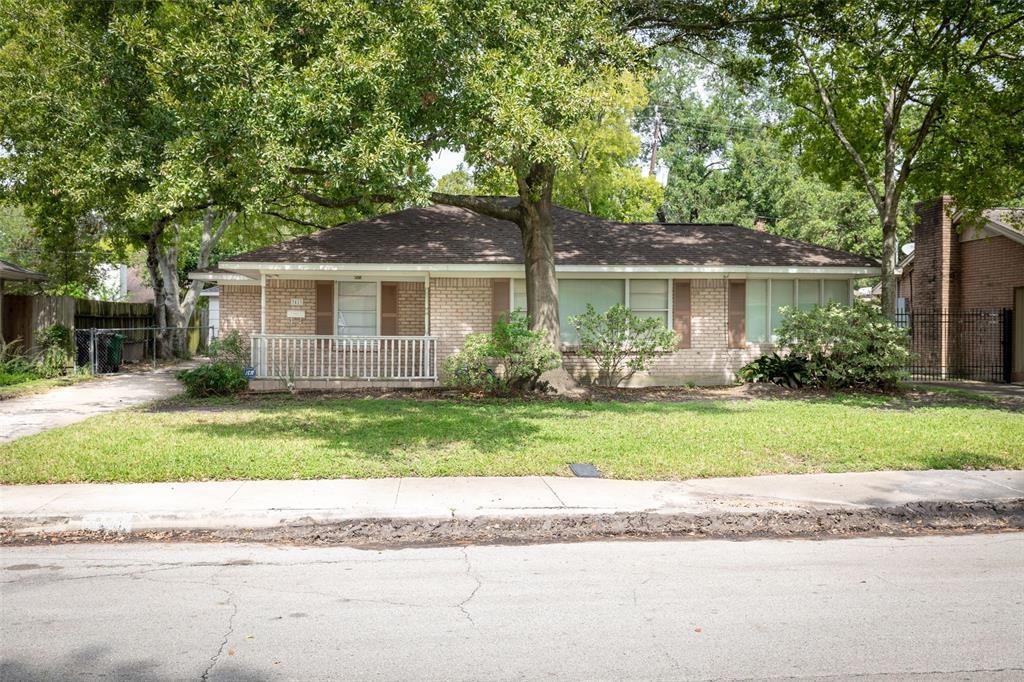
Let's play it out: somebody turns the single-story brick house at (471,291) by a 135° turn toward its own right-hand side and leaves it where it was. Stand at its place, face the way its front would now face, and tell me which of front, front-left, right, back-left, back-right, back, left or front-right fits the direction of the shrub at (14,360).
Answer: front-left

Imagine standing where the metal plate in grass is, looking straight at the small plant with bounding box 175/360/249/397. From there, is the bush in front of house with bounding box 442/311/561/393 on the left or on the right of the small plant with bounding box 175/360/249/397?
right

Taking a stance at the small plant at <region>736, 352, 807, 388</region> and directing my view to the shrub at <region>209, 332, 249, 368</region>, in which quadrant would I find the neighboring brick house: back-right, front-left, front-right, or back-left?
back-right

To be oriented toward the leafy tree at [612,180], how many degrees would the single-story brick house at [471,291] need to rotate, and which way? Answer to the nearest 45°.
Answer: approximately 180°

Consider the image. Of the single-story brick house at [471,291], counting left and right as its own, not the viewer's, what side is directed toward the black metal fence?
left

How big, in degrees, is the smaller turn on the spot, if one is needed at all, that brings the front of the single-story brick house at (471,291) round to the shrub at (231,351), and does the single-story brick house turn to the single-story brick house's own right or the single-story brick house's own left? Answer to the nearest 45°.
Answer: approximately 90° to the single-story brick house's own right

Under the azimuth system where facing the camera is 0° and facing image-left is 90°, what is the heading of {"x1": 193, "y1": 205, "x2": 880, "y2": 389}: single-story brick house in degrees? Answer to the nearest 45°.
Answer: approximately 0°

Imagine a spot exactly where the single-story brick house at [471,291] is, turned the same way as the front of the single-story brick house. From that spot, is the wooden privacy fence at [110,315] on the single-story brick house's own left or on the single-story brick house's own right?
on the single-story brick house's own right

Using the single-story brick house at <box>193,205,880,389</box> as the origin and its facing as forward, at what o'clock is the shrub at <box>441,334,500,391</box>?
The shrub is roughly at 12 o'clock from the single-story brick house.

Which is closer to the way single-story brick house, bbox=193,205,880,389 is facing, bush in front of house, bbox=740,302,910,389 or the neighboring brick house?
the bush in front of house

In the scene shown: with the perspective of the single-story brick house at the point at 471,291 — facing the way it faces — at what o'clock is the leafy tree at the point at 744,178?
The leafy tree is roughly at 7 o'clock from the single-story brick house.

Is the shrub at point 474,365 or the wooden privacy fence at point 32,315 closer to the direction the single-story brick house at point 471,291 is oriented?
the shrub
